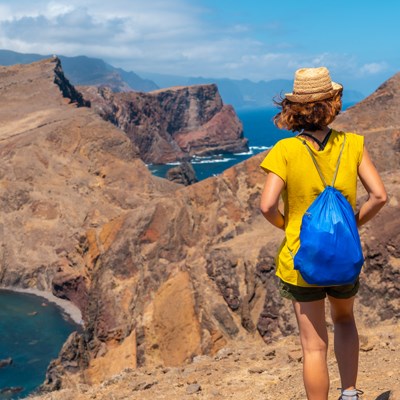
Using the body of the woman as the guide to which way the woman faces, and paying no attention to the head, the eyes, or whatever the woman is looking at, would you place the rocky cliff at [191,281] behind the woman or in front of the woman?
in front

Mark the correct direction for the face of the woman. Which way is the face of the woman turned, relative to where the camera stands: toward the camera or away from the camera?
away from the camera

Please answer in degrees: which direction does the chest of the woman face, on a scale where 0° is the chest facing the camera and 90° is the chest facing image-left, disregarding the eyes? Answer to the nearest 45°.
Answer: approximately 180°
